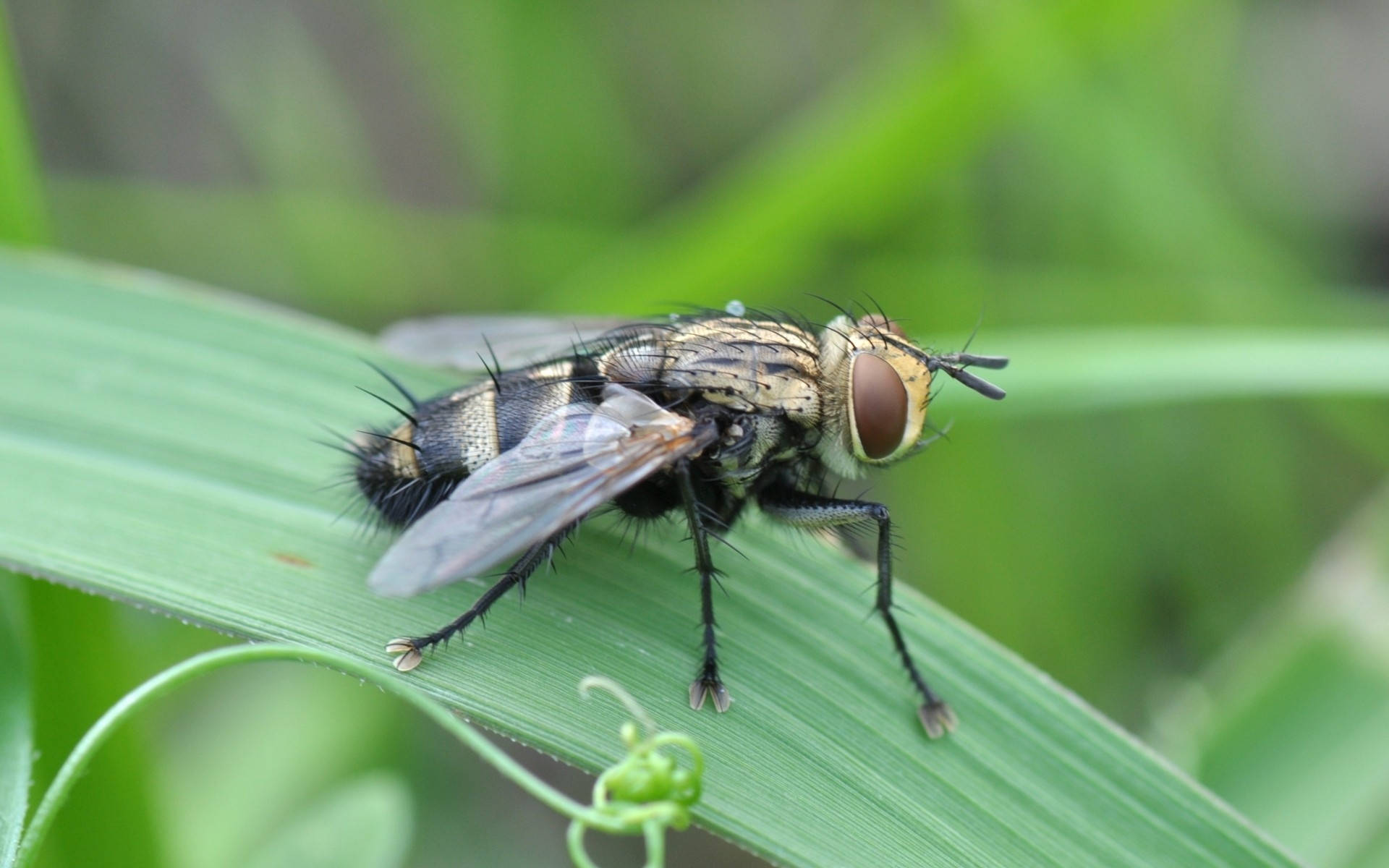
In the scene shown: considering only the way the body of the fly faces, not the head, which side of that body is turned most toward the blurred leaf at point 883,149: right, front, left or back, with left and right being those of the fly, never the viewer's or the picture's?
left

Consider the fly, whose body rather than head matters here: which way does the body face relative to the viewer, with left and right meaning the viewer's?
facing to the right of the viewer

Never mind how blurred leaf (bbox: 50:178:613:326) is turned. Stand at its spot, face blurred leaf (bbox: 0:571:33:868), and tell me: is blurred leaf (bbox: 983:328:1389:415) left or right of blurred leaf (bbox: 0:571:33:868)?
left

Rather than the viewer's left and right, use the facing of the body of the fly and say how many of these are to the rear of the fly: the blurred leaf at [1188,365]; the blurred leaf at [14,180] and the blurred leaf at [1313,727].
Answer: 1

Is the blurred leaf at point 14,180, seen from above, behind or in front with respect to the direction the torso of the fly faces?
behind

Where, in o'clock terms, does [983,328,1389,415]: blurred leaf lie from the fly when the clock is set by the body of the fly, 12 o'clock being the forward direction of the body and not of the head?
The blurred leaf is roughly at 11 o'clock from the fly.

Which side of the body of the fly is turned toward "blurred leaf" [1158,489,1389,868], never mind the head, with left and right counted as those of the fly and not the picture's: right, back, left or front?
front

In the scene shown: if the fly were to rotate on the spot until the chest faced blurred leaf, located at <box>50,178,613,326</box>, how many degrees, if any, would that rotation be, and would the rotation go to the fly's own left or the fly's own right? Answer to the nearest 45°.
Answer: approximately 135° to the fly's own left
